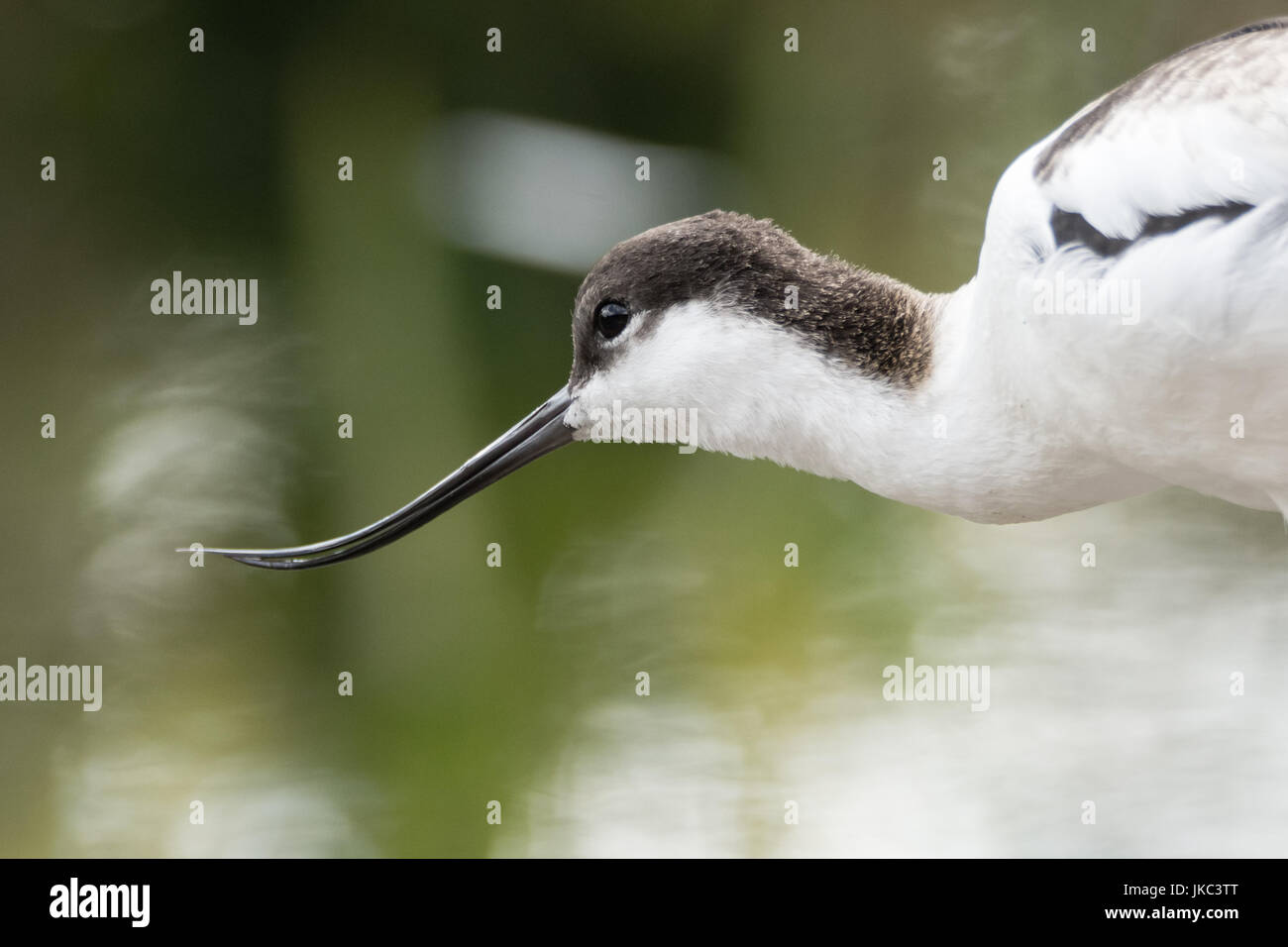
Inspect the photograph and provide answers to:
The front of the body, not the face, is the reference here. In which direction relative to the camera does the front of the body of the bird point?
to the viewer's left

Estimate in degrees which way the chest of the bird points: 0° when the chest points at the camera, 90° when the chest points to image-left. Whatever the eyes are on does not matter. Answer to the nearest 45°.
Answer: approximately 90°
